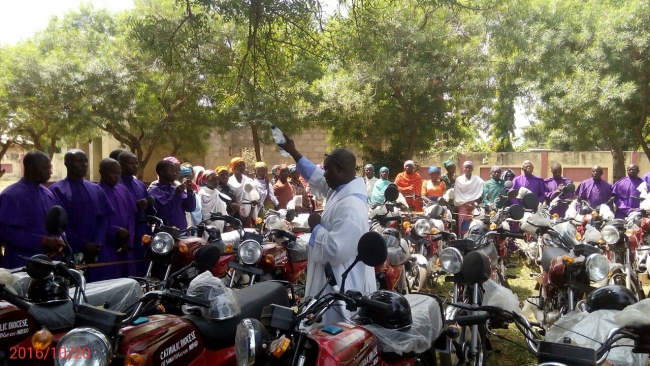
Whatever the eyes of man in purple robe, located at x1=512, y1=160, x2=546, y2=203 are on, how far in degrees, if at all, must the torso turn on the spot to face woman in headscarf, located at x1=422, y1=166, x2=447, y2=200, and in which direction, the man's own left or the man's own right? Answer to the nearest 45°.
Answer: approximately 90° to the man's own right

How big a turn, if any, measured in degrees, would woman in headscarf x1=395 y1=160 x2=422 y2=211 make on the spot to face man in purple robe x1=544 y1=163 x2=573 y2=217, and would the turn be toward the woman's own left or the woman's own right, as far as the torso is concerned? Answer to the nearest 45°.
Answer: approximately 90° to the woman's own left

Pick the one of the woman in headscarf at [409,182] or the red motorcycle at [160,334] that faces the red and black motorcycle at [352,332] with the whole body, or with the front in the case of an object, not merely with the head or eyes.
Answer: the woman in headscarf

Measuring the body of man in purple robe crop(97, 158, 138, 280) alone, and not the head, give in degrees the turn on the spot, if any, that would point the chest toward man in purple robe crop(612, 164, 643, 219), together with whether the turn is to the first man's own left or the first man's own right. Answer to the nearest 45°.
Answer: approximately 45° to the first man's own left

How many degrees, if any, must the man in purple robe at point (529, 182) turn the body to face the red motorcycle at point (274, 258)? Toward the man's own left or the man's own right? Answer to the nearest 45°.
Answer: approximately 45° to the man's own right

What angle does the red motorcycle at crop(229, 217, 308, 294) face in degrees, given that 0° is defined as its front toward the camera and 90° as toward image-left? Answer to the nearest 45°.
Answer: approximately 45°

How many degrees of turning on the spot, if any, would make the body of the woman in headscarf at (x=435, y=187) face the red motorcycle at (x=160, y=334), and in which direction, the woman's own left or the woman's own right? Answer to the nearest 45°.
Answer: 0° — they already face it

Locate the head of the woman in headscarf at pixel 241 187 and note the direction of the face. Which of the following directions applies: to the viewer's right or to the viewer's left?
to the viewer's right

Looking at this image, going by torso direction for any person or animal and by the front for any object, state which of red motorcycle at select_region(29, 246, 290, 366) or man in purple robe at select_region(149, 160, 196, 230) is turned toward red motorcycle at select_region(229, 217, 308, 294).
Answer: the man in purple robe

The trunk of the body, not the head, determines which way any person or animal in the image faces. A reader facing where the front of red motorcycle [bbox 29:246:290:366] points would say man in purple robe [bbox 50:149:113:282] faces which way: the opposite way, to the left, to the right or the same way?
to the left
